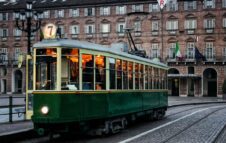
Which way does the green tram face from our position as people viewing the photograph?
facing the viewer and to the left of the viewer
